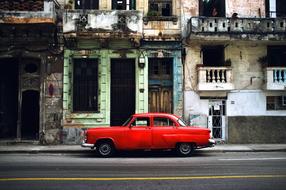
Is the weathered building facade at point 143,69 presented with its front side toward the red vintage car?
yes

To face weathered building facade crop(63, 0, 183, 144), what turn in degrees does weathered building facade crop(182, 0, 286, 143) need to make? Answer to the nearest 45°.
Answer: approximately 90° to its right

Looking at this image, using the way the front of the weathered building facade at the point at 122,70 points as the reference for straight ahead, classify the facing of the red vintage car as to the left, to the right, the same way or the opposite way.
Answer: to the right

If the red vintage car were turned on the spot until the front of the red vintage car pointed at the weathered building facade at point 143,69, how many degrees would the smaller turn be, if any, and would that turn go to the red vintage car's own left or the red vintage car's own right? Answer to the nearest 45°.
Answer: approximately 90° to the red vintage car's own right

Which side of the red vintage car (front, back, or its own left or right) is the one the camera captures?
left

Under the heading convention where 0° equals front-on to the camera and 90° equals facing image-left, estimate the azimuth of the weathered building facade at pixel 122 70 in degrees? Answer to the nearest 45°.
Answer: approximately 0°

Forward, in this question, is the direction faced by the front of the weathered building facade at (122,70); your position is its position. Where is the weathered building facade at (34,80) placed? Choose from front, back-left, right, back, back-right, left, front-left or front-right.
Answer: right

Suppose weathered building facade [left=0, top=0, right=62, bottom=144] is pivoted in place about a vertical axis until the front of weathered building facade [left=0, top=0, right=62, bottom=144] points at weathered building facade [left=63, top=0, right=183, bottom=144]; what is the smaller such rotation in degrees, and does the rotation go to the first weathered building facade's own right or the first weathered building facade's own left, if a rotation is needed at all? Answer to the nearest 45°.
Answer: approximately 90° to the first weathered building facade's own left

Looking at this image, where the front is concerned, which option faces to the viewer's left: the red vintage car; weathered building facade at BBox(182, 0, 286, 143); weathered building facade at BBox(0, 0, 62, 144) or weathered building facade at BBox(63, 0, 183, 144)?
the red vintage car

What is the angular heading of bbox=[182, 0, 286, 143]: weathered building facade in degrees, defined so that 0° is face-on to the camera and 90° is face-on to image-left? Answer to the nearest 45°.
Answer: approximately 0°

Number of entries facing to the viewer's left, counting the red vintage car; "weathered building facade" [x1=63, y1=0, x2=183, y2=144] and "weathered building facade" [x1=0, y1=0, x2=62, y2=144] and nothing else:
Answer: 1

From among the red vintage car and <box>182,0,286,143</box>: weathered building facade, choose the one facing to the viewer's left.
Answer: the red vintage car

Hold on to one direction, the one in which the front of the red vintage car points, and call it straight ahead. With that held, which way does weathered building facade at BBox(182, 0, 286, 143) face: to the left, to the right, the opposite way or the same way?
to the left
